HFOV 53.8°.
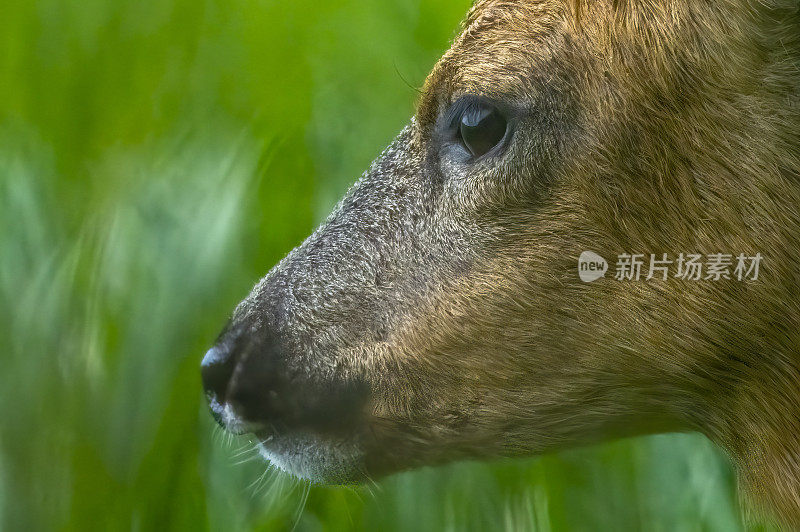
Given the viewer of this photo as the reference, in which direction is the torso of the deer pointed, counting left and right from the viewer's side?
facing to the left of the viewer
